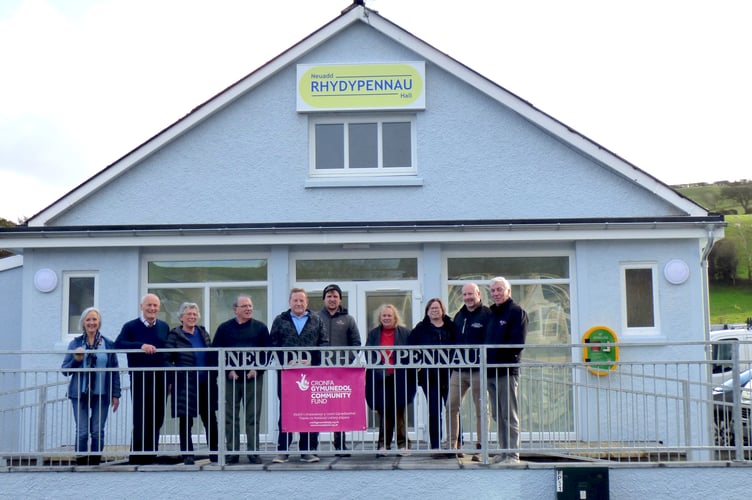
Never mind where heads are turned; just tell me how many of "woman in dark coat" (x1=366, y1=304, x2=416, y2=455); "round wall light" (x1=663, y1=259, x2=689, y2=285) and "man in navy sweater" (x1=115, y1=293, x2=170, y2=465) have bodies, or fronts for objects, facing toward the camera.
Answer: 3

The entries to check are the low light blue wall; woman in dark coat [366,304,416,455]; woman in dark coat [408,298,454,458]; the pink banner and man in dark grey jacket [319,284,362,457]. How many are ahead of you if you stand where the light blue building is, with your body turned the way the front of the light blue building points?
5

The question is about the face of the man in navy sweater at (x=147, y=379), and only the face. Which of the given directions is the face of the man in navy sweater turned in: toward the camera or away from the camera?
toward the camera

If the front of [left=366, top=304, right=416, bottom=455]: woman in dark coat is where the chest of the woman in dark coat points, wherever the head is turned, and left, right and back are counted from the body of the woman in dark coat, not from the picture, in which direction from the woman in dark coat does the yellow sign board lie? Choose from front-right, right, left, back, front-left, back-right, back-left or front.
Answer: back

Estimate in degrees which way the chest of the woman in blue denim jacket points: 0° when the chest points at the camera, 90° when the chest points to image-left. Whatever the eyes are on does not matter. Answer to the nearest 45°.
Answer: approximately 0°

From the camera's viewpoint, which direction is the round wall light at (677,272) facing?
toward the camera

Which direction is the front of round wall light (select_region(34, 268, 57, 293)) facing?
toward the camera

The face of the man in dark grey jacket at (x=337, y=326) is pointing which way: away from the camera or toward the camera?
toward the camera

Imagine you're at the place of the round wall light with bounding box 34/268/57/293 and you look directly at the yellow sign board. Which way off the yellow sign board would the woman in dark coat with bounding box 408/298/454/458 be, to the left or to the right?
right

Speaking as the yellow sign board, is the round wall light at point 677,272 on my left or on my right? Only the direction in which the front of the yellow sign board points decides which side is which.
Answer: on my left

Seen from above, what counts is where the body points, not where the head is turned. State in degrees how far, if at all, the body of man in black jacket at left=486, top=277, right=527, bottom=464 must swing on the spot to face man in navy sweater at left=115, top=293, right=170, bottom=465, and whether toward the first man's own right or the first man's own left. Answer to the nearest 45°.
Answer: approximately 45° to the first man's own right

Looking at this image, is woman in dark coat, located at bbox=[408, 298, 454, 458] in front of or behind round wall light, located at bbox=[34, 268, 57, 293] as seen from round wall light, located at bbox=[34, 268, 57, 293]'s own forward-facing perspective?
in front

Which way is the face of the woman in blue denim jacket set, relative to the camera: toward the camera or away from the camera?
toward the camera
